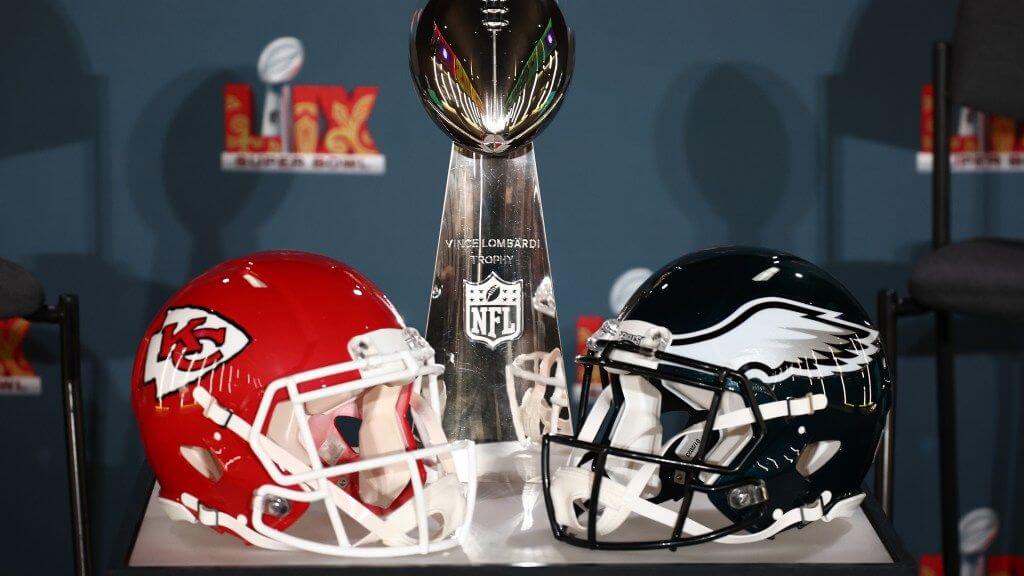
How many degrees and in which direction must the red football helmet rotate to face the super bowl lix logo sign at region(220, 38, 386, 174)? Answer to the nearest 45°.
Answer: approximately 135° to its left

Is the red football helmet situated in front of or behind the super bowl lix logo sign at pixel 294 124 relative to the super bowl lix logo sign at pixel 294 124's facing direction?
in front

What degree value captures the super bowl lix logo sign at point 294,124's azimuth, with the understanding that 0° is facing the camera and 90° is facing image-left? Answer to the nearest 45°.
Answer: approximately 0°

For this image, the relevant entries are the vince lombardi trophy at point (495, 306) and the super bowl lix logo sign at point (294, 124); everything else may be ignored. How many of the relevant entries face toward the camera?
2

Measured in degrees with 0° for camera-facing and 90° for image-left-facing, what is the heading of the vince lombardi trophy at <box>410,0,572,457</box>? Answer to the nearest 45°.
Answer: approximately 0°

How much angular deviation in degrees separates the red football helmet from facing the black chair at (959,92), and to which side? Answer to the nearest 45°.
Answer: approximately 90° to its left
